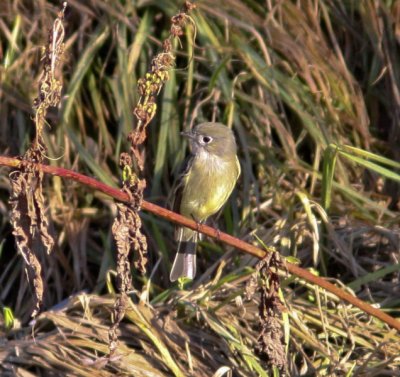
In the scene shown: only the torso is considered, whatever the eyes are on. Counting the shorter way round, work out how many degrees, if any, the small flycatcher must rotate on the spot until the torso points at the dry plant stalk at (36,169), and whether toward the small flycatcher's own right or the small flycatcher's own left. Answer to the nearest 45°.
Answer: approximately 45° to the small flycatcher's own right

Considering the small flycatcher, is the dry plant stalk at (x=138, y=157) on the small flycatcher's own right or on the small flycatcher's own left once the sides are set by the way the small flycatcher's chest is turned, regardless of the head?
on the small flycatcher's own right
